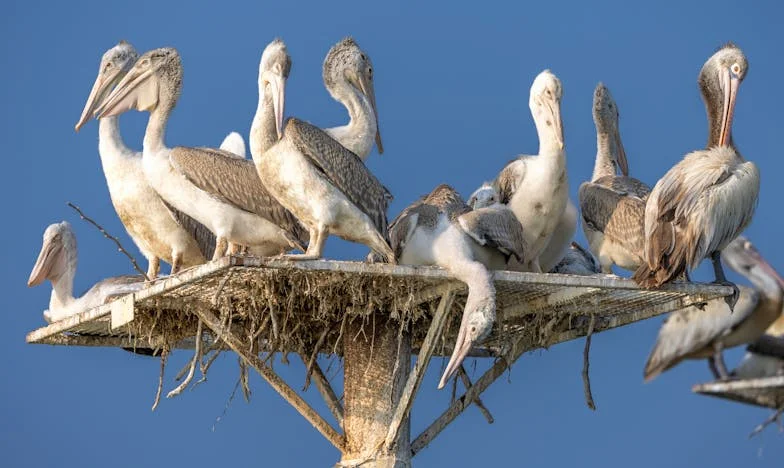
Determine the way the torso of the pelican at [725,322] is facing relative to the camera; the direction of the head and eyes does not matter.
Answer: to the viewer's right

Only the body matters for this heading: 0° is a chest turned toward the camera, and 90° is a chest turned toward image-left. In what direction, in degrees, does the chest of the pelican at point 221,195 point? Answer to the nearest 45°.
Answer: approximately 90°

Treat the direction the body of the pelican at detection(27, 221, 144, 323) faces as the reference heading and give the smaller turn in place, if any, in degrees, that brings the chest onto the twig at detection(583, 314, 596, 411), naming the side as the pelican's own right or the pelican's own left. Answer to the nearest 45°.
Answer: approximately 135° to the pelican's own left

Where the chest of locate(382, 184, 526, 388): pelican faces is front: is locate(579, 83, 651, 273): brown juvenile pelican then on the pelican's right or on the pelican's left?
on the pelican's left

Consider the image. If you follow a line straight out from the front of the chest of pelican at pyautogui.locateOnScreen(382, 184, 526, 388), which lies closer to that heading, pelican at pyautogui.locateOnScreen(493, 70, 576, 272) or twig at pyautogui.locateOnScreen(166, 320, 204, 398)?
the twig

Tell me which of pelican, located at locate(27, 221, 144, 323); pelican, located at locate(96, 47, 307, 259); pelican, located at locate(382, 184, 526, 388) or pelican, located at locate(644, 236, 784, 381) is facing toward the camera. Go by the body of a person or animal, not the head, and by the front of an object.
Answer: pelican, located at locate(382, 184, 526, 388)

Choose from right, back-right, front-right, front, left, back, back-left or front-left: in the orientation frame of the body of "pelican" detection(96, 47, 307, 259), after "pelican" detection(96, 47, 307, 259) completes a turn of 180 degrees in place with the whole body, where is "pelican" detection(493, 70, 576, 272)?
front

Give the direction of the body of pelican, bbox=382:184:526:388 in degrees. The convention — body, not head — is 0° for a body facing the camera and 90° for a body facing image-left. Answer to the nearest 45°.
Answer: approximately 0°

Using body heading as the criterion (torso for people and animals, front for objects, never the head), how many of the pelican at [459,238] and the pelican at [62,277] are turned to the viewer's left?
1

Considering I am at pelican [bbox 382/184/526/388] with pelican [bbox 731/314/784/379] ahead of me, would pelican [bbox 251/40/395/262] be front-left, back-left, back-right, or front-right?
back-left
